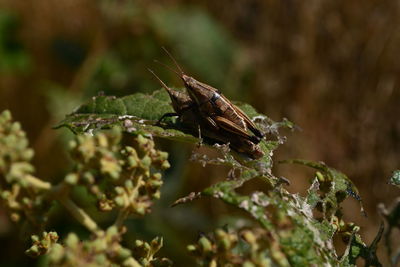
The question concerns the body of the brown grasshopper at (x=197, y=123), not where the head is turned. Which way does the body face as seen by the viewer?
to the viewer's left
